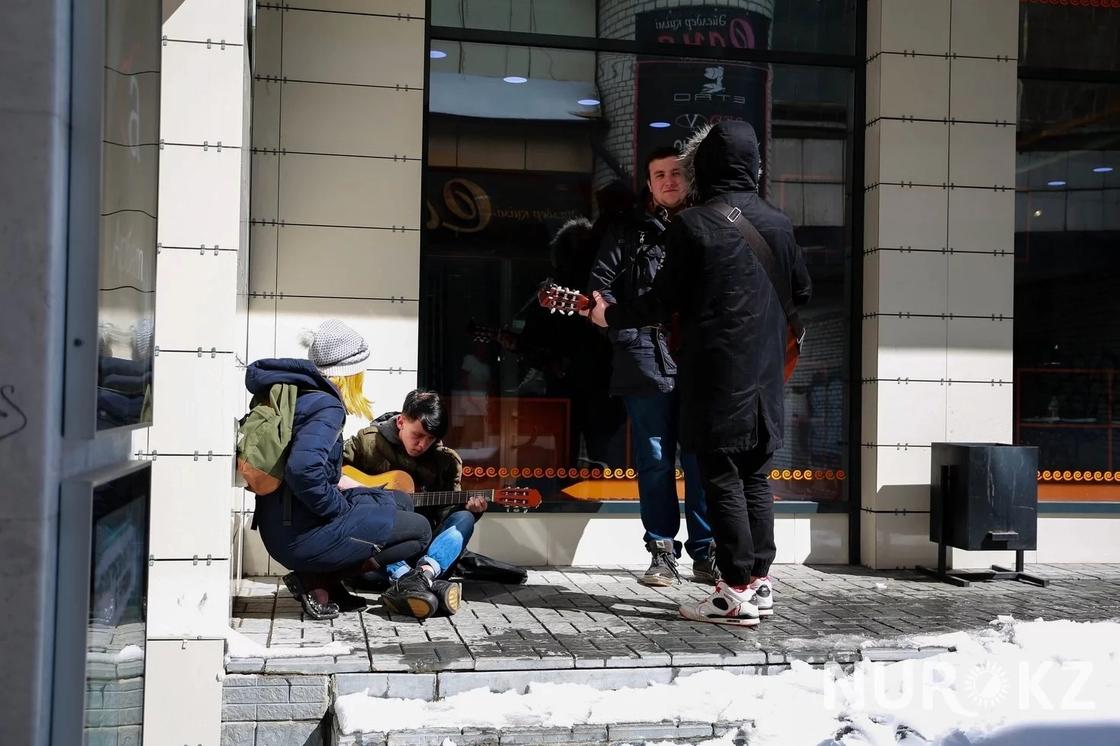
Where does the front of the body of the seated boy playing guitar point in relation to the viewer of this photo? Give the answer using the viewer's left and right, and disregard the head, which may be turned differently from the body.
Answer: facing the viewer

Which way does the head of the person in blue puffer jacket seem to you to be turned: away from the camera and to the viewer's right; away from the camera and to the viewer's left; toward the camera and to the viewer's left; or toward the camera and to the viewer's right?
away from the camera and to the viewer's right

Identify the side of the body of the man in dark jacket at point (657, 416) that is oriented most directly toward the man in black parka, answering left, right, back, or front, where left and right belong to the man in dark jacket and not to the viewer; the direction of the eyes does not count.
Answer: front

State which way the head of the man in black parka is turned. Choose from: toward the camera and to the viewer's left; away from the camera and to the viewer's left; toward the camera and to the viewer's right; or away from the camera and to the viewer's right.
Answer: away from the camera and to the viewer's left

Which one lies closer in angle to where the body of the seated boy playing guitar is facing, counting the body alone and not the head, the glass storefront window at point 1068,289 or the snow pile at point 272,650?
the snow pile

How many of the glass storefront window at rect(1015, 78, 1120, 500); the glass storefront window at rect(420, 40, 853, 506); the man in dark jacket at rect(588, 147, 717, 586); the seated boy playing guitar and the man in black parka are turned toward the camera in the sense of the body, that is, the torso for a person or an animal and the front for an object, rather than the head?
4

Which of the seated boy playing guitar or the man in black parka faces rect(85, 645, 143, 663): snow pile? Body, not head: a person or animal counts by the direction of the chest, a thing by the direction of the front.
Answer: the seated boy playing guitar

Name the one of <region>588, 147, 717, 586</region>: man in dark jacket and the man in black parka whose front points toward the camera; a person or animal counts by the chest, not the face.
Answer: the man in dark jacket

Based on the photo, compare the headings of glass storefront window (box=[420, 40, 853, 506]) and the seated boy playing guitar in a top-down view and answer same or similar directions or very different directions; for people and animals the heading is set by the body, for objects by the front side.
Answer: same or similar directions

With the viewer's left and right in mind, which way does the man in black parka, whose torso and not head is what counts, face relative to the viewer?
facing away from the viewer and to the left of the viewer

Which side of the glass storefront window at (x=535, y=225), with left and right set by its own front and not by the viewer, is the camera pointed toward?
front
